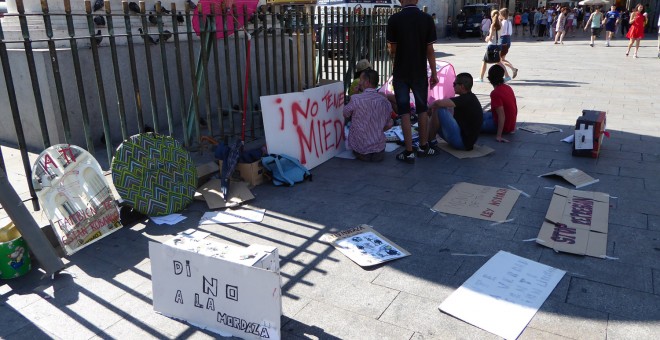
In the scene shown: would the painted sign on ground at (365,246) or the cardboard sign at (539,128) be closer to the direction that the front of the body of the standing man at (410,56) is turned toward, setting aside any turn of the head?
the cardboard sign

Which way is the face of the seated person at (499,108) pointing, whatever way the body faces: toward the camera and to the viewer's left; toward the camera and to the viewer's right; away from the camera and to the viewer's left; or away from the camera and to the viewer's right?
away from the camera and to the viewer's left

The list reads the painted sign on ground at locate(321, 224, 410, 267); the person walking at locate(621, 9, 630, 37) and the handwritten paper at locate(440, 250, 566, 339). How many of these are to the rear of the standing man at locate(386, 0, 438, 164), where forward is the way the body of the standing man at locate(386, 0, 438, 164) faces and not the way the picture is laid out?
2

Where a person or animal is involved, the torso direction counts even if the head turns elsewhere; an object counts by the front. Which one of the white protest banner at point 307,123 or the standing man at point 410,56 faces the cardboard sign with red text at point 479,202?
the white protest banner

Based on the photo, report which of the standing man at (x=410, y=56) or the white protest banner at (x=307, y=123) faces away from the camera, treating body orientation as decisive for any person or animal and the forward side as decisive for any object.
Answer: the standing man

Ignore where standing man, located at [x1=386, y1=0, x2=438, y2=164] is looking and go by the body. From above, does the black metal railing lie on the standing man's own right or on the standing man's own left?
on the standing man's own left

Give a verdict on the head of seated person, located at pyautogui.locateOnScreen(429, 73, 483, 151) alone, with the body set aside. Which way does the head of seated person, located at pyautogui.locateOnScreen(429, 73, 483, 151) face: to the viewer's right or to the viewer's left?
to the viewer's left

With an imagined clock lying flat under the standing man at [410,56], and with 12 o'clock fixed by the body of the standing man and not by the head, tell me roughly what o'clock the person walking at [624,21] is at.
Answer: The person walking is roughly at 1 o'clock from the standing man.

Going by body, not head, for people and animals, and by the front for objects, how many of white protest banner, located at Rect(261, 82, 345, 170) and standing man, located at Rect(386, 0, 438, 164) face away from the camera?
1

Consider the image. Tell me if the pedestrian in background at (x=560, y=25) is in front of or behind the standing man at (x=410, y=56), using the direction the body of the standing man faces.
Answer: in front

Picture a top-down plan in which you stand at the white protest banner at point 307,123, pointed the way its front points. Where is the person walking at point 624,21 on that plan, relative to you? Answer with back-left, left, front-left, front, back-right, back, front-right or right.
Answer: left

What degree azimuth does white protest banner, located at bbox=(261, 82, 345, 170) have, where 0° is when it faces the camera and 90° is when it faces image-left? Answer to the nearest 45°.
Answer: approximately 315°

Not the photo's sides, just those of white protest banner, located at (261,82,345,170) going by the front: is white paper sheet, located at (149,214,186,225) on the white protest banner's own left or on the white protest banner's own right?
on the white protest banner's own right

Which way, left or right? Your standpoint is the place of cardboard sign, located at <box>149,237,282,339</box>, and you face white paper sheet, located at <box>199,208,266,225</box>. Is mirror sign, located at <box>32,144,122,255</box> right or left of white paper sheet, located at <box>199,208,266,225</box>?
left

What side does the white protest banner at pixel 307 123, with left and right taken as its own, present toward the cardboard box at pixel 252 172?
right

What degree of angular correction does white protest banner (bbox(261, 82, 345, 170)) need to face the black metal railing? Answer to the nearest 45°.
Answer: approximately 135° to its right

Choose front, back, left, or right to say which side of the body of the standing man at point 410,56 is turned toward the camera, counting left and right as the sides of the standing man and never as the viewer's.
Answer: back
